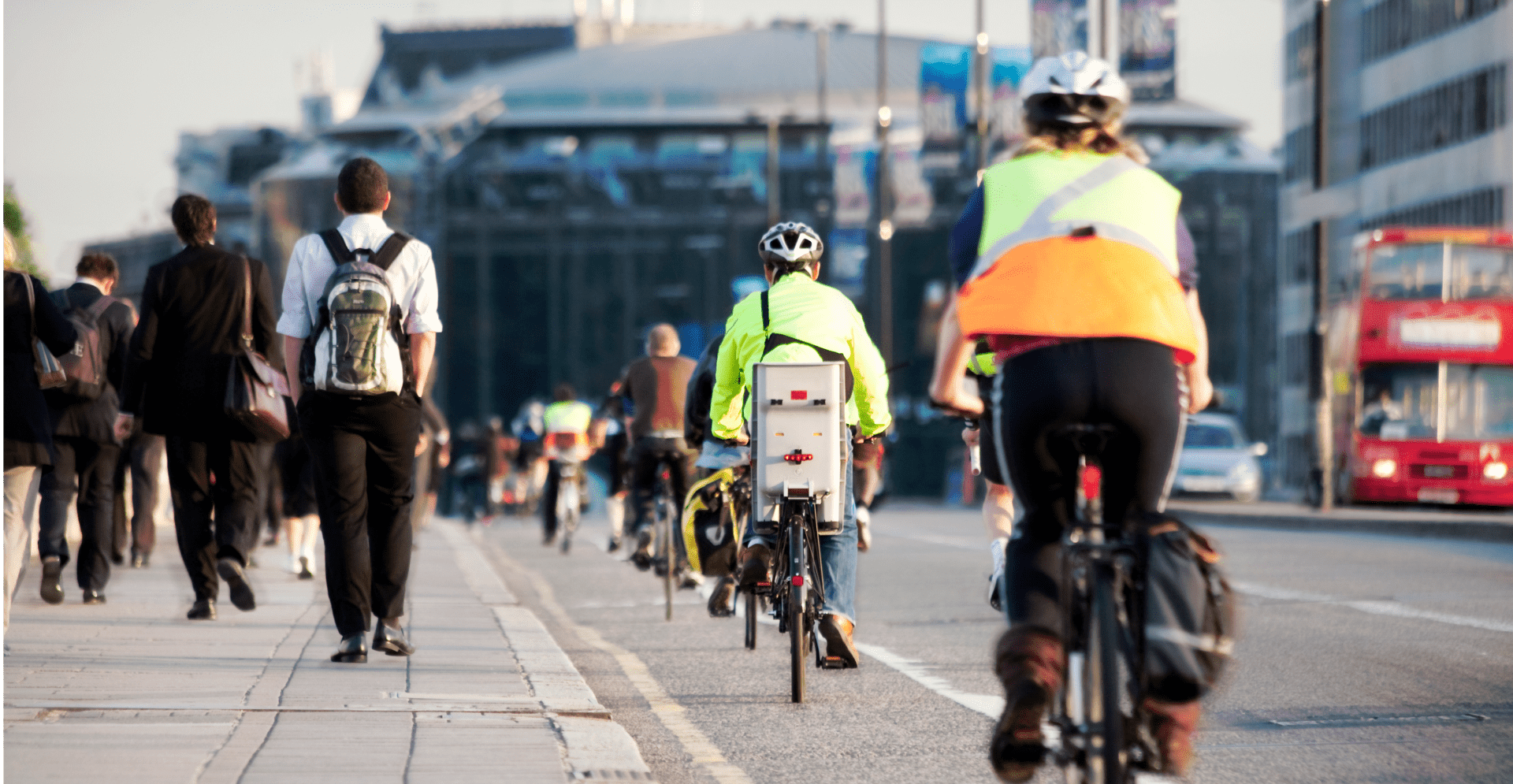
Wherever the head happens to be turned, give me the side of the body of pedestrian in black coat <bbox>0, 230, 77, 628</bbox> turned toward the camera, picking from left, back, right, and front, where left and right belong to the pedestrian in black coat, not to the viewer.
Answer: back

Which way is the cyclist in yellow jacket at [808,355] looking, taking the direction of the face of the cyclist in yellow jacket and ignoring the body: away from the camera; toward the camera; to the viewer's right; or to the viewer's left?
away from the camera

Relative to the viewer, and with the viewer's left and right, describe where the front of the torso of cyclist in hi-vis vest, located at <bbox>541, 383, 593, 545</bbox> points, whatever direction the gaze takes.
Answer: facing away from the viewer

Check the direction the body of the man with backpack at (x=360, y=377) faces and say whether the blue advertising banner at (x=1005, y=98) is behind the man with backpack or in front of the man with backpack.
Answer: in front

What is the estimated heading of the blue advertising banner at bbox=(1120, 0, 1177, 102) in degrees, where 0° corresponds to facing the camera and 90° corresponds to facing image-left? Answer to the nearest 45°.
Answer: approximately 0°

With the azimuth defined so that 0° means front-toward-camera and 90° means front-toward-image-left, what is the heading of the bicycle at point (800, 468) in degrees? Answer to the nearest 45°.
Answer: approximately 180°

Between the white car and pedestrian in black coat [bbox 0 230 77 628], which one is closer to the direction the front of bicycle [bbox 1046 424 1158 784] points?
the white car

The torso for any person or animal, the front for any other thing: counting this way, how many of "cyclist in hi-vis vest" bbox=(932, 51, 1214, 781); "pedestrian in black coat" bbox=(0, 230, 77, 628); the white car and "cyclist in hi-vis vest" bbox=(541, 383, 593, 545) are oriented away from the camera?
3

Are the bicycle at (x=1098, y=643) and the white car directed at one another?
yes

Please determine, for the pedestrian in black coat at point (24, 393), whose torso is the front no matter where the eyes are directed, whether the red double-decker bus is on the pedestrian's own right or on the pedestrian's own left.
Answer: on the pedestrian's own right

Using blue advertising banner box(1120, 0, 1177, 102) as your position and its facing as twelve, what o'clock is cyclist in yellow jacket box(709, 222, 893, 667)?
The cyclist in yellow jacket is roughly at 12 o'clock from the blue advertising banner.

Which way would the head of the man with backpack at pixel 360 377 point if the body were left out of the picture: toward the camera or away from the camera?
away from the camera

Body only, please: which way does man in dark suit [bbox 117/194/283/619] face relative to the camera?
away from the camera

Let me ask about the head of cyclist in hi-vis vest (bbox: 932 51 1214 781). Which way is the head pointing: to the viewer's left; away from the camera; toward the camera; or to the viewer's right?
away from the camera
